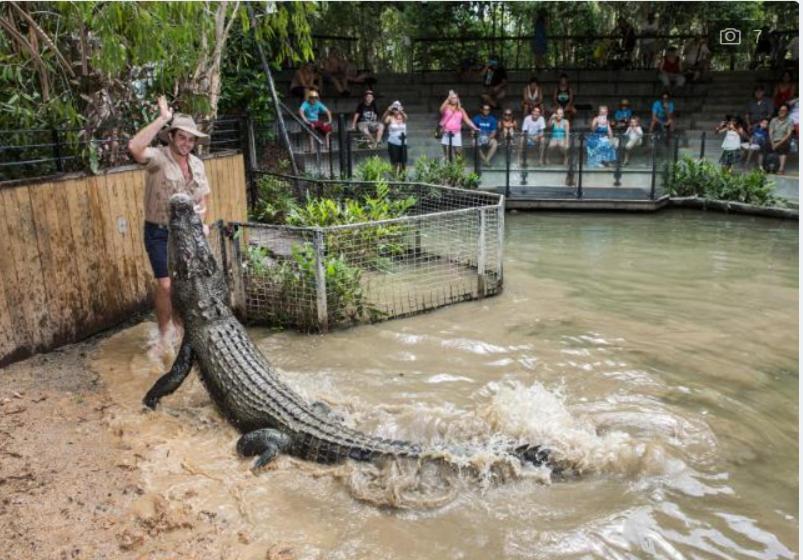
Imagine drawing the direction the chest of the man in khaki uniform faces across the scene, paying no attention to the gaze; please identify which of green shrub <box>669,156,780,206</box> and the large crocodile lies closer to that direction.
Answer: the large crocodile

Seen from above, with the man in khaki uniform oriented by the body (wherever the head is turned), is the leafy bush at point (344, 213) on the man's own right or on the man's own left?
on the man's own left

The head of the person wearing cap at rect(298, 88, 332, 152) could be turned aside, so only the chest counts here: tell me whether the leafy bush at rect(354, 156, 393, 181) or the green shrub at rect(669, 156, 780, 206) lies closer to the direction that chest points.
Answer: the leafy bush

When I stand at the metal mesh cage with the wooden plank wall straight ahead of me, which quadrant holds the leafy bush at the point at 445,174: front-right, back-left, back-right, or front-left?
back-right

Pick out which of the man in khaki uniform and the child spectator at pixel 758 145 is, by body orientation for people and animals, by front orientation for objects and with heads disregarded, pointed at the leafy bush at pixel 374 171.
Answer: the child spectator

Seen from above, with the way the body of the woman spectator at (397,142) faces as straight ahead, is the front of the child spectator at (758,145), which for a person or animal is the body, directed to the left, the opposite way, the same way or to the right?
to the right

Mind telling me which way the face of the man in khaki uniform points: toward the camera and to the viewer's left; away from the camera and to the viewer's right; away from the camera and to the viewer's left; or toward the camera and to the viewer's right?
toward the camera and to the viewer's right

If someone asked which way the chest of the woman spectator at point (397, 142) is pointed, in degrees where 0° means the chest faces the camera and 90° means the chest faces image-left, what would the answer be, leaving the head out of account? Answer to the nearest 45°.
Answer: approximately 0°

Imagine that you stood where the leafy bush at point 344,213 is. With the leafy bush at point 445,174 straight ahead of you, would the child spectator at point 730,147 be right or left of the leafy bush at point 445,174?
right

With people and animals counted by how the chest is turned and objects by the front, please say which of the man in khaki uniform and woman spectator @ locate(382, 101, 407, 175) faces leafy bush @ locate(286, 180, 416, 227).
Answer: the woman spectator
